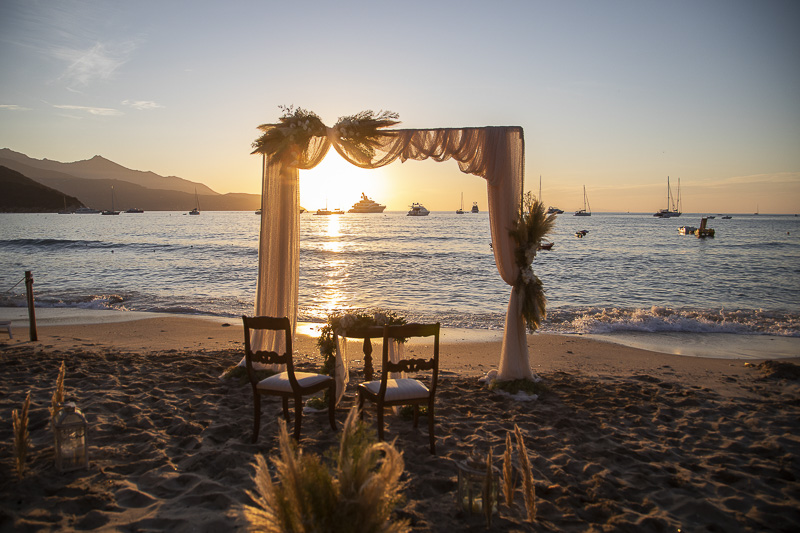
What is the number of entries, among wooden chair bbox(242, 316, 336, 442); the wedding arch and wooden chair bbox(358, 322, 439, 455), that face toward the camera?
1

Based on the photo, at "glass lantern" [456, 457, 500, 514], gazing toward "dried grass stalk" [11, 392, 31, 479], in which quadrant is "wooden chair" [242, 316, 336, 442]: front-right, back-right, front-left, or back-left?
front-right

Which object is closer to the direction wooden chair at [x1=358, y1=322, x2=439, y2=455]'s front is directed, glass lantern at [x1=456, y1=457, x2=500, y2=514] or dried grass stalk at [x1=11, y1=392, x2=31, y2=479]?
the dried grass stalk

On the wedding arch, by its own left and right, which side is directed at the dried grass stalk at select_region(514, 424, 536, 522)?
front

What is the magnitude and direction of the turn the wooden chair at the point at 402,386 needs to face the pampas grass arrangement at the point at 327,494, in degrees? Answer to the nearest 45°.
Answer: approximately 135° to its left

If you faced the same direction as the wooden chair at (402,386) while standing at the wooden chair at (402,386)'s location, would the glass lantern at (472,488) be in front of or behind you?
behind

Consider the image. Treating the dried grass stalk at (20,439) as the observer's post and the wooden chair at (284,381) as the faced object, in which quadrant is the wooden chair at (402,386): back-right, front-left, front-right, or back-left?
front-right

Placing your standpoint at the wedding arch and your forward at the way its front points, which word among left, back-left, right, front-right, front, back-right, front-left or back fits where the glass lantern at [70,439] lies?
front-right

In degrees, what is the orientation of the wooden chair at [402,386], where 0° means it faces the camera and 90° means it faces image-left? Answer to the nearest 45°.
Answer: approximately 135°

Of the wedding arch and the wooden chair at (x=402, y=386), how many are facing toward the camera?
1

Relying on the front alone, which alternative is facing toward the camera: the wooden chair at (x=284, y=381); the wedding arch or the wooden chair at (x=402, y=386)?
the wedding arch

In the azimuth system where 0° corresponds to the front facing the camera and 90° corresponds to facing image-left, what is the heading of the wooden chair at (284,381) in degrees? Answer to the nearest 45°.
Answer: approximately 225°

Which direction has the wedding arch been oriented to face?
toward the camera

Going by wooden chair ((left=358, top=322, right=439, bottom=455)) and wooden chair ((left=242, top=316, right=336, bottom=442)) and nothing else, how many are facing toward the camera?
0
